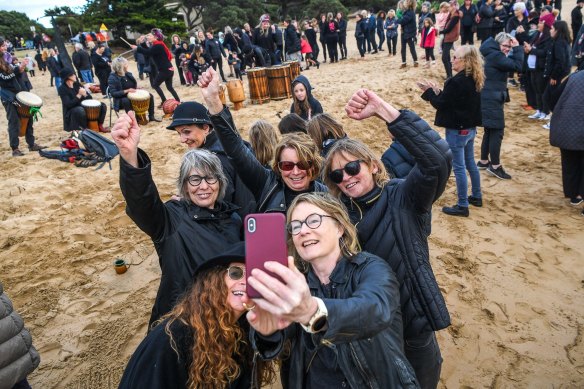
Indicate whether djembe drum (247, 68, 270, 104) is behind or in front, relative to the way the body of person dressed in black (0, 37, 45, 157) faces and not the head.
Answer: in front

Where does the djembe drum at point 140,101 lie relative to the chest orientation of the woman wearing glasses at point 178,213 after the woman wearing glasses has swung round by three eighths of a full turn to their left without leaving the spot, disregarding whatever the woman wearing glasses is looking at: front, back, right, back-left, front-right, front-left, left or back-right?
front-left

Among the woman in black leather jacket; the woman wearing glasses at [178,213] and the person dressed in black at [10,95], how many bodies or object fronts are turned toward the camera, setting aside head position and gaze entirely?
2

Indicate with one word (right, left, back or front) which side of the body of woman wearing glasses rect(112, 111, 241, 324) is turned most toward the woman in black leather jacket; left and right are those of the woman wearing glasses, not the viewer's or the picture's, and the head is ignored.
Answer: left

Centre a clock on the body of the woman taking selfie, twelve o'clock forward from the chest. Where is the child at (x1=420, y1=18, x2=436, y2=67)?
The child is roughly at 5 o'clock from the woman taking selfie.

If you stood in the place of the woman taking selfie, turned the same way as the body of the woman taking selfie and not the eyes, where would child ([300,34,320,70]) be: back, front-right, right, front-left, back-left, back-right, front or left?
back-right

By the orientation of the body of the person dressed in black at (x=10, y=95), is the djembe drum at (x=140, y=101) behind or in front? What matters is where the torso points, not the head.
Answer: in front

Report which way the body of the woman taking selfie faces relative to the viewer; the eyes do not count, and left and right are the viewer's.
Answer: facing the viewer and to the left of the viewer

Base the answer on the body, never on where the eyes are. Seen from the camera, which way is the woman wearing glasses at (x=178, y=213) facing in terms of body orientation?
toward the camera

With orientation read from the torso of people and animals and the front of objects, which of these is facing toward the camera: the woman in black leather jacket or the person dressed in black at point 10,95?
the woman in black leather jacket

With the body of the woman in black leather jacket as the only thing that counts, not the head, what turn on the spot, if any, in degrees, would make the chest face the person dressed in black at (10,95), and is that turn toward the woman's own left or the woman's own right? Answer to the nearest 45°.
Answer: approximately 135° to the woman's own right

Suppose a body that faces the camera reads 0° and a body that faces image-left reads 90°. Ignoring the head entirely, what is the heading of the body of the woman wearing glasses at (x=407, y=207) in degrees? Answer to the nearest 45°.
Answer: approximately 45°

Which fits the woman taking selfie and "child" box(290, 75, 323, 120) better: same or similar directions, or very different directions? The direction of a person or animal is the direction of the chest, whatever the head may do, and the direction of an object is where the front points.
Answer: same or similar directions
